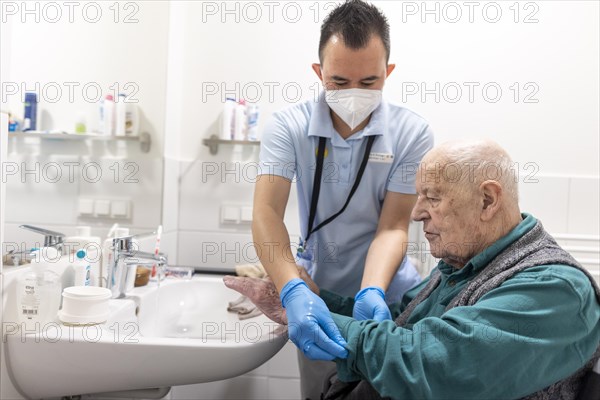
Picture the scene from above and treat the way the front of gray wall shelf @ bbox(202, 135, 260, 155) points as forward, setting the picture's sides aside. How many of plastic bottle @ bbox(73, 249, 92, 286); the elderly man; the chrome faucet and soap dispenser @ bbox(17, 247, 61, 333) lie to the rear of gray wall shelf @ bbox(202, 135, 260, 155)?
0

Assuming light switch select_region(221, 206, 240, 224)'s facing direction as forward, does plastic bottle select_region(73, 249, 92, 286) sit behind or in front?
in front

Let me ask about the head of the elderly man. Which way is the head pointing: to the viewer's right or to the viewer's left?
to the viewer's left

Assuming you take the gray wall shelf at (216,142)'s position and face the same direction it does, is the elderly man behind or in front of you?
in front

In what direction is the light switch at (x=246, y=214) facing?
toward the camera

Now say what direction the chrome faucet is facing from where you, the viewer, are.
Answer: facing to the right of the viewer

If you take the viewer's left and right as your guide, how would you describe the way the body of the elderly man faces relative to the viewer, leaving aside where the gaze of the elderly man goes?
facing to the left of the viewer

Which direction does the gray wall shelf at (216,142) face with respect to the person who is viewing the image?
facing the viewer

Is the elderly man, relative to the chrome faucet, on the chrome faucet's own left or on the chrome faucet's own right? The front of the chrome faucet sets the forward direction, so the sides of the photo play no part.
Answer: on the chrome faucet's own right
